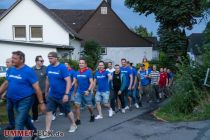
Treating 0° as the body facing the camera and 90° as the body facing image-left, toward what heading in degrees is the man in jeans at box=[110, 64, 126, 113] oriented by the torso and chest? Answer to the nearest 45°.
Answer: approximately 0°

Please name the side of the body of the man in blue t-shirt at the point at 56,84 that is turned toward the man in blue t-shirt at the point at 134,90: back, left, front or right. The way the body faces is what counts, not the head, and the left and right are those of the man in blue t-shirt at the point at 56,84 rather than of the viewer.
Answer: back

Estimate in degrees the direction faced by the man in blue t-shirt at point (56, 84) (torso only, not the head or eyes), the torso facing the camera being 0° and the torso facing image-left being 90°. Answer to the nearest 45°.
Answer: approximately 45°

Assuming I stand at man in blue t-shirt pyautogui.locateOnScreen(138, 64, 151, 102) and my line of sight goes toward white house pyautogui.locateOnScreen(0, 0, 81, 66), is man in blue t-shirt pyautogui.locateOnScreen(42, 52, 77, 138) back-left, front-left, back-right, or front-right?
back-left

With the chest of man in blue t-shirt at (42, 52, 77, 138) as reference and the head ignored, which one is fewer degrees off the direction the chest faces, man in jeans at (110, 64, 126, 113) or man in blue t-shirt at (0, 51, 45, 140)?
the man in blue t-shirt
